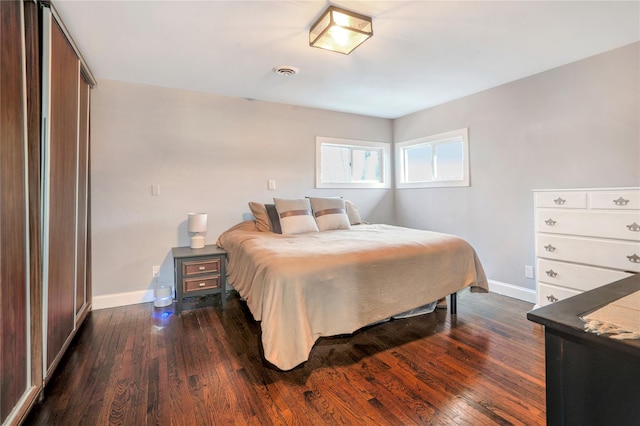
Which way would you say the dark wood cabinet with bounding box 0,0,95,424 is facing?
to the viewer's right

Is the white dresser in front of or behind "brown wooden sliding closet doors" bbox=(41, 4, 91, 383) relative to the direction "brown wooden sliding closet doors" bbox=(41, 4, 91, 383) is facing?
in front

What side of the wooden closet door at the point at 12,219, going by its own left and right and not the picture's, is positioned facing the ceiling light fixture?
front

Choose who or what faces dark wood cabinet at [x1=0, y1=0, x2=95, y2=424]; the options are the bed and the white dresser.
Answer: the white dresser

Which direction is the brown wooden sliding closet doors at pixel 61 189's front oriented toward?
to the viewer's right

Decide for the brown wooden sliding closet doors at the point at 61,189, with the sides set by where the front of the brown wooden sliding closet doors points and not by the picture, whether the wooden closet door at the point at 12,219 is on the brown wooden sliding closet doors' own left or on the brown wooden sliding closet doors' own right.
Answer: on the brown wooden sliding closet doors' own right

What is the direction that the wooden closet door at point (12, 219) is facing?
to the viewer's right

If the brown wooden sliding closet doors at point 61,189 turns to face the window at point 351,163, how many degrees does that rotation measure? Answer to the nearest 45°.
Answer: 0° — it already faces it

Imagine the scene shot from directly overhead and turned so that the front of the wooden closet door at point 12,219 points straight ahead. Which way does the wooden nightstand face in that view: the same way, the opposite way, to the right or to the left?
to the right

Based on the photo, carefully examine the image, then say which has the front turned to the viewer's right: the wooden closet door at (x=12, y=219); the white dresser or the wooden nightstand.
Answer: the wooden closet door

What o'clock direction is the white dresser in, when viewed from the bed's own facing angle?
The white dresser is roughly at 10 o'clock from the bed.

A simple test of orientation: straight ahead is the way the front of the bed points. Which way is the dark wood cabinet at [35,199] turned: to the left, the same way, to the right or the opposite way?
to the left

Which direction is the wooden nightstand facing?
toward the camera
